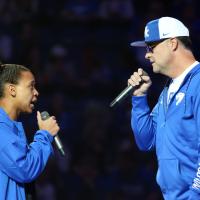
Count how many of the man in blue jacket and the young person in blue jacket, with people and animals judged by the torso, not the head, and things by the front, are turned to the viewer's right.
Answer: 1

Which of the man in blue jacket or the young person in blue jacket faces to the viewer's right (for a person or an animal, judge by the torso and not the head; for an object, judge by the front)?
the young person in blue jacket

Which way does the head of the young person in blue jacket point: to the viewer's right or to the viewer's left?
to the viewer's right

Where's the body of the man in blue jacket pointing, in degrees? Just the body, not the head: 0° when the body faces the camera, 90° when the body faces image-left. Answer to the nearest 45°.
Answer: approximately 45°

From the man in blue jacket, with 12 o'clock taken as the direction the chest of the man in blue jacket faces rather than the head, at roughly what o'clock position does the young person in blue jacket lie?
The young person in blue jacket is roughly at 1 o'clock from the man in blue jacket.

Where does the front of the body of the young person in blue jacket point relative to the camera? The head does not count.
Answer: to the viewer's right

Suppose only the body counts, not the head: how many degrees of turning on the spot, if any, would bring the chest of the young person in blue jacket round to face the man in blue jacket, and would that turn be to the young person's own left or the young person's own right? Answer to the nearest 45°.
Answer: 0° — they already face them
